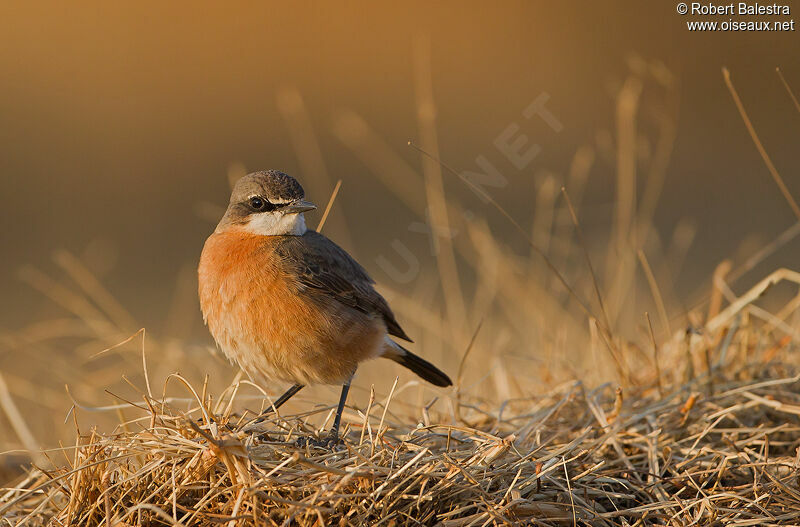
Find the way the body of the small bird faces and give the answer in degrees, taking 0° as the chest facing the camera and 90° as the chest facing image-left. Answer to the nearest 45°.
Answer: approximately 45°
